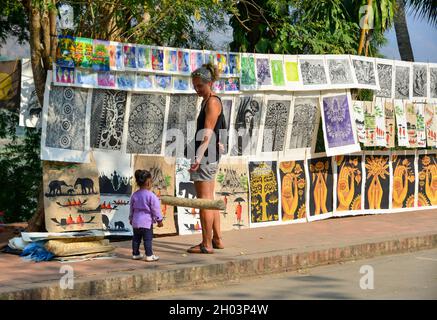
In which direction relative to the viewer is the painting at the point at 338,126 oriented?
toward the camera

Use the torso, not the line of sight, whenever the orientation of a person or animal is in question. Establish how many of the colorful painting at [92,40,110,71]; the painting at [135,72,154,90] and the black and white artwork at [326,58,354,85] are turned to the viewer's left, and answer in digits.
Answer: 0

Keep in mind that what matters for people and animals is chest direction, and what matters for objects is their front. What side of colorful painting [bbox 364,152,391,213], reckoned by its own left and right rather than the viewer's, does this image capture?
front

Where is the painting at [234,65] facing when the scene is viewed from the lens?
facing the viewer

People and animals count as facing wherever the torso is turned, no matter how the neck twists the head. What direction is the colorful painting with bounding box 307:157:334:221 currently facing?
toward the camera

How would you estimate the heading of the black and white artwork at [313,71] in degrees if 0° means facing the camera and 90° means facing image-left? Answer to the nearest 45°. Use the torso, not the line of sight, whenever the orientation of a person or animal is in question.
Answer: approximately 0°
